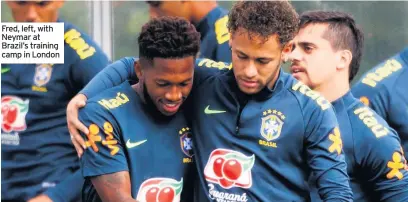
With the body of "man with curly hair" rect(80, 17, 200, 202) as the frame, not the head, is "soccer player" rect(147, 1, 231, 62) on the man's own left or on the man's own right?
on the man's own left

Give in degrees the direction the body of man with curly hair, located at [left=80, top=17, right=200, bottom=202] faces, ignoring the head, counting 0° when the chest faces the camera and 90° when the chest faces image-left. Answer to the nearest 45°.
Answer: approximately 315°

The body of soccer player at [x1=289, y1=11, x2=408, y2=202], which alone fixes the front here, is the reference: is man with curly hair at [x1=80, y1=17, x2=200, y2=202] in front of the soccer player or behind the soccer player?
in front

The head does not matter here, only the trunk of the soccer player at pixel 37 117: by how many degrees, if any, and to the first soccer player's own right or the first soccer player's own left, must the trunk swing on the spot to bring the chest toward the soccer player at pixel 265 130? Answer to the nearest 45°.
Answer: approximately 90° to the first soccer player's own left

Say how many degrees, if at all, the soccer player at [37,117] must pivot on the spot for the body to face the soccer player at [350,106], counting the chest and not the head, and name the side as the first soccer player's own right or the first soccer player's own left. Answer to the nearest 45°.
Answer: approximately 90° to the first soccer player's own left

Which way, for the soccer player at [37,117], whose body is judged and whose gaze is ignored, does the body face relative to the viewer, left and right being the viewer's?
facing the viewer and to the left of the viewer

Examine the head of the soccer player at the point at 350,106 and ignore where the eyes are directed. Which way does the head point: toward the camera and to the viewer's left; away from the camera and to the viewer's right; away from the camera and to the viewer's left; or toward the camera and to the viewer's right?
toward the camera and to the viewer's left
